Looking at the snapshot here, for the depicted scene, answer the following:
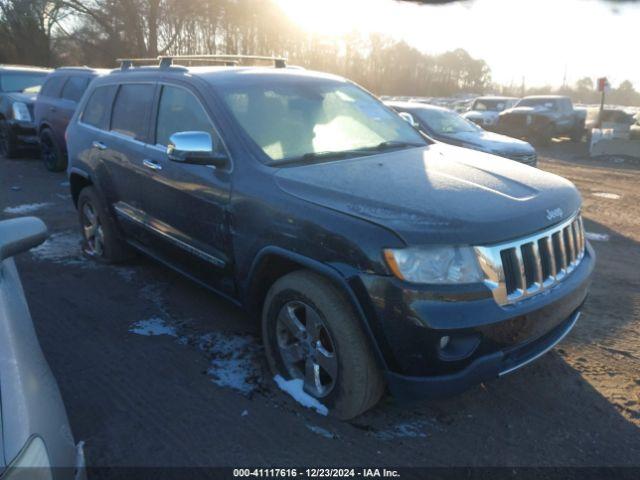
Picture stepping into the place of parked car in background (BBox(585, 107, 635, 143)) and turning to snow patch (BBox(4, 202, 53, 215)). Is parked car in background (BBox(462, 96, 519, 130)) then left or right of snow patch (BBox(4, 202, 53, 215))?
right

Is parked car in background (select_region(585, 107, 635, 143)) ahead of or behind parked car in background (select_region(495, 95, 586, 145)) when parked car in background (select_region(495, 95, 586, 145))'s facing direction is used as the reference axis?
behind

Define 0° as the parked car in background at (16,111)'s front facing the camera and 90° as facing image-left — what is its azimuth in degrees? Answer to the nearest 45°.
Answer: approximately 315°

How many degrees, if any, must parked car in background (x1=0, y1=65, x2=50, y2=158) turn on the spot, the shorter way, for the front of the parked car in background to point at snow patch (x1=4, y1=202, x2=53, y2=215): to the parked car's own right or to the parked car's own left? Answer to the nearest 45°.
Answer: approximately 45° to the parked car's own right

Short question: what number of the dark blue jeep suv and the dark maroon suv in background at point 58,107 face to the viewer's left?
0

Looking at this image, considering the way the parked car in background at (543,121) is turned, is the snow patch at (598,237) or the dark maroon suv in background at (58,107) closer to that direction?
the dark maroon suv in background

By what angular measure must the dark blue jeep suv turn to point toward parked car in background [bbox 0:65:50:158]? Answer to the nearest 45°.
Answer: approximately 180°

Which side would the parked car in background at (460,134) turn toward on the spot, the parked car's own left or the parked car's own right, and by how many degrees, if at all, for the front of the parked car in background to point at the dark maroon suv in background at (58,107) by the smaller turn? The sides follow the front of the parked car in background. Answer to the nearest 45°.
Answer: approximately 135° to the parked car's own right

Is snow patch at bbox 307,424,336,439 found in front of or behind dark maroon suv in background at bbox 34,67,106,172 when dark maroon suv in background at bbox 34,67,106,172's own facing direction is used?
in front
